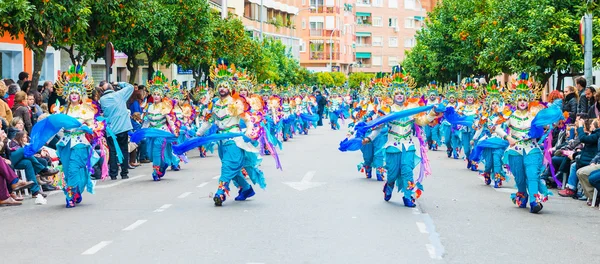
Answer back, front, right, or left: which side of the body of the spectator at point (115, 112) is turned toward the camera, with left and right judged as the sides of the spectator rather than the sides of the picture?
back

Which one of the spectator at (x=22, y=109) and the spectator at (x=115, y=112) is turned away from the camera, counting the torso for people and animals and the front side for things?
the spectator at (x=115, y=112)

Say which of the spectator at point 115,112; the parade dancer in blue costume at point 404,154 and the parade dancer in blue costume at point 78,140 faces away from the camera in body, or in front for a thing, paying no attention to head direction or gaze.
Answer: the spectator

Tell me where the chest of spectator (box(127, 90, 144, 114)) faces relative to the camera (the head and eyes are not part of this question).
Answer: to the viewer's right

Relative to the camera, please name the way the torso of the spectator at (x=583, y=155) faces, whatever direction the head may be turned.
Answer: to the viewer's left

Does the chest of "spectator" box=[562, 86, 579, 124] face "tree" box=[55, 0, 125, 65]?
yes

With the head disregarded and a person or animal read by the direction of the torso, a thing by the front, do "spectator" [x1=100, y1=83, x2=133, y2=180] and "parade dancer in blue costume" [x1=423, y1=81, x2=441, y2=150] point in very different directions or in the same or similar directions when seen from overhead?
very different directions

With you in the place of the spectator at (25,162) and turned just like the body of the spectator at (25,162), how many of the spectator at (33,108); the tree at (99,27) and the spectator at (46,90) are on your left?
3

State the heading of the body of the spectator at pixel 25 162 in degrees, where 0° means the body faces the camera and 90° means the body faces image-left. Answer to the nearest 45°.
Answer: approximately 270°

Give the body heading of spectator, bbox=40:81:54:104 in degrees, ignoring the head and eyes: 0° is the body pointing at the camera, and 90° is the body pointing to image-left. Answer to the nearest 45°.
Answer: approximately 270°

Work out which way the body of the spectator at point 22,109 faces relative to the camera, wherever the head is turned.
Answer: to the viewer's right
